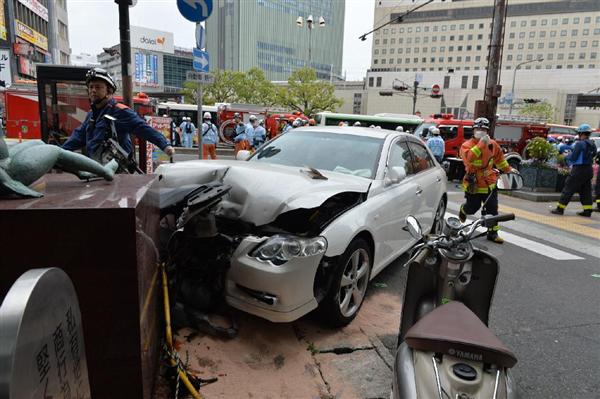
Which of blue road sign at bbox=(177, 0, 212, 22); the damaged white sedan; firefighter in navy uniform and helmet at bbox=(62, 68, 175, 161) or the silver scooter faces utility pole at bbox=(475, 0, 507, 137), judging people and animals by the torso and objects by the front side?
the silver scooter

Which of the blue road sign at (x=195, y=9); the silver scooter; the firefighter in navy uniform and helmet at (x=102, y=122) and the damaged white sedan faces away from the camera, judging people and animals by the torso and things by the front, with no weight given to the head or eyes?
the silver scooter

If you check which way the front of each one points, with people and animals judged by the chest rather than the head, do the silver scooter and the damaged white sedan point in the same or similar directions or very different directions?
very different directions

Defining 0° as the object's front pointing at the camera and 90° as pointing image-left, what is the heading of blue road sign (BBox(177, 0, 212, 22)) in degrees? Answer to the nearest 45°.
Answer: approximately 0°

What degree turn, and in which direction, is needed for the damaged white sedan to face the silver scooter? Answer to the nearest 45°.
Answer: approximately 45° to its left

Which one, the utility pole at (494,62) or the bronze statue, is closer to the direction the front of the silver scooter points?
the utility pole

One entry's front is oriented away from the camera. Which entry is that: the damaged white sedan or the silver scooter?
the silver scooter

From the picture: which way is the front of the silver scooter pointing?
away from the camera

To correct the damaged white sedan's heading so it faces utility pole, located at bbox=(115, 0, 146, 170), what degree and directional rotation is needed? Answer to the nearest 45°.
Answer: approximately 90° to its right

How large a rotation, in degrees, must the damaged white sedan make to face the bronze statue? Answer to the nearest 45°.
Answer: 0° — it already faces it

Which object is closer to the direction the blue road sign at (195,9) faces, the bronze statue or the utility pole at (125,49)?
the bronze statue

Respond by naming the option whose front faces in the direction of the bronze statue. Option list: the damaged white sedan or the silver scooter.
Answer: the damaged white sedan

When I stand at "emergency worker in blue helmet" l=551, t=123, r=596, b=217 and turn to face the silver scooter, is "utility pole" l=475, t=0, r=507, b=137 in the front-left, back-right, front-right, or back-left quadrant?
back-right
